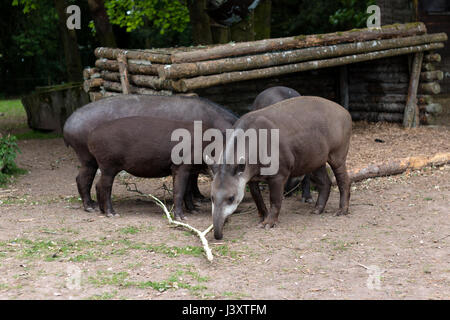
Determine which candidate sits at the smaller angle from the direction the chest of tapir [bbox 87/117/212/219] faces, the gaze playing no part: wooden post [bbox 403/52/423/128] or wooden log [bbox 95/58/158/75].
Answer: the wooden post

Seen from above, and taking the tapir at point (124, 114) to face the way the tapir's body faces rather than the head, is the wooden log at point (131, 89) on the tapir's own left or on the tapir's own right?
on the tapir's own left

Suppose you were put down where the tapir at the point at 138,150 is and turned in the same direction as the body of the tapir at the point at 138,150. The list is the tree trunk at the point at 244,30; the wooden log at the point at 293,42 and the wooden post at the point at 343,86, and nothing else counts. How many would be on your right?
0

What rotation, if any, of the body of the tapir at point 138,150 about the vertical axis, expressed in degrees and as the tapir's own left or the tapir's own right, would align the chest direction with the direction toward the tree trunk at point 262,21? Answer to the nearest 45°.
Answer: approximately 45° to the tapir's own left

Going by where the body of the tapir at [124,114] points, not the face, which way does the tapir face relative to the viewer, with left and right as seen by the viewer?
facing to the right of the viewer

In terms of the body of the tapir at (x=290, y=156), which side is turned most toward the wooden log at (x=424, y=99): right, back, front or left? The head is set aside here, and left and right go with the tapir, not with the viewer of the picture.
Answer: back

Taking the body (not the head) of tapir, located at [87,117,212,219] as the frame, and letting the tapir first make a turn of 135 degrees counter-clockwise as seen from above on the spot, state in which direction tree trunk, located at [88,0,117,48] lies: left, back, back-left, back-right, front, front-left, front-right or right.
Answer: front-right

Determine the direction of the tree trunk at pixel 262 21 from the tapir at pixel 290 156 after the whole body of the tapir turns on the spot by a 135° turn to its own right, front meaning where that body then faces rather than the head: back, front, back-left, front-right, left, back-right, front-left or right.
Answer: front

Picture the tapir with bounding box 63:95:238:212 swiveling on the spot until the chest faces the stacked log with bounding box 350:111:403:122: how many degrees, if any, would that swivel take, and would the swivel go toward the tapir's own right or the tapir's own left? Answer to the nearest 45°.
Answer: approximately 45° to the tapir's own left

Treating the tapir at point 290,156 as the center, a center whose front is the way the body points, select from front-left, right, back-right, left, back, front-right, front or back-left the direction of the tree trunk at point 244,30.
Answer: back-right

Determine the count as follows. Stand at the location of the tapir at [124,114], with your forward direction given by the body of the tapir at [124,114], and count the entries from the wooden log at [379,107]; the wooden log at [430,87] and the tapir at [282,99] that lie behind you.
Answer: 0

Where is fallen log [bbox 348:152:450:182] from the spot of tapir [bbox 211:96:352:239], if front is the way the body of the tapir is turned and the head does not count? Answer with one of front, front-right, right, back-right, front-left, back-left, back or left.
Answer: back

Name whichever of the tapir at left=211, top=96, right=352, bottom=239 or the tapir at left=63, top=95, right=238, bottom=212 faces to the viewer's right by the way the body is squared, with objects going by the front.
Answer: the tapir at left=63, top=95, right=238, bottom=212

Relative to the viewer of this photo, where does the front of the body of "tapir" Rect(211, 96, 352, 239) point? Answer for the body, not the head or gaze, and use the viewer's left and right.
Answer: facing the viewer and to the left of the viewer

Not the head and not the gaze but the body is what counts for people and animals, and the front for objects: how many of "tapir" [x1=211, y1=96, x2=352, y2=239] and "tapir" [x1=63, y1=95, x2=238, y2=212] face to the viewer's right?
1
